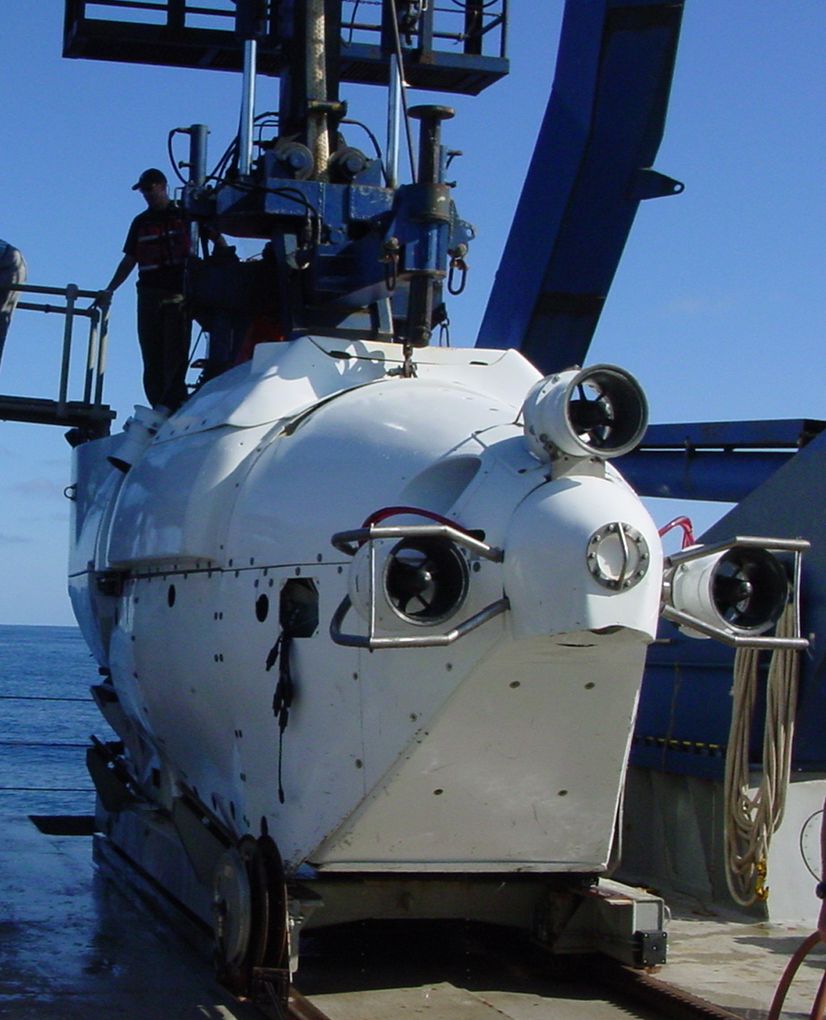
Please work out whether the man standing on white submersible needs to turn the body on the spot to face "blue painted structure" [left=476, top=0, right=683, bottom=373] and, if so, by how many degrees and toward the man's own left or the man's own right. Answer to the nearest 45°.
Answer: approximately 135° to the man's own left

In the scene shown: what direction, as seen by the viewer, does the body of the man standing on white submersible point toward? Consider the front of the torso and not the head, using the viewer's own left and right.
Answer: facing the viewer and to the left of the viewer

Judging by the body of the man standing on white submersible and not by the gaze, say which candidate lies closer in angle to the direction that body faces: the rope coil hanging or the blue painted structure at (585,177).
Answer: the rope coil hanging

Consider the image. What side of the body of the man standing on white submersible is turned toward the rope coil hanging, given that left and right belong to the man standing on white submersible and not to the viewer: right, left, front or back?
left

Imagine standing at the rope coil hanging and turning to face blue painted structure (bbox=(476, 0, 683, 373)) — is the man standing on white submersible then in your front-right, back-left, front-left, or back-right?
front-left

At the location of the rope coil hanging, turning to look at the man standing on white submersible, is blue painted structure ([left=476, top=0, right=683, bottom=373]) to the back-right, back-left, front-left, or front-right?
front-right
